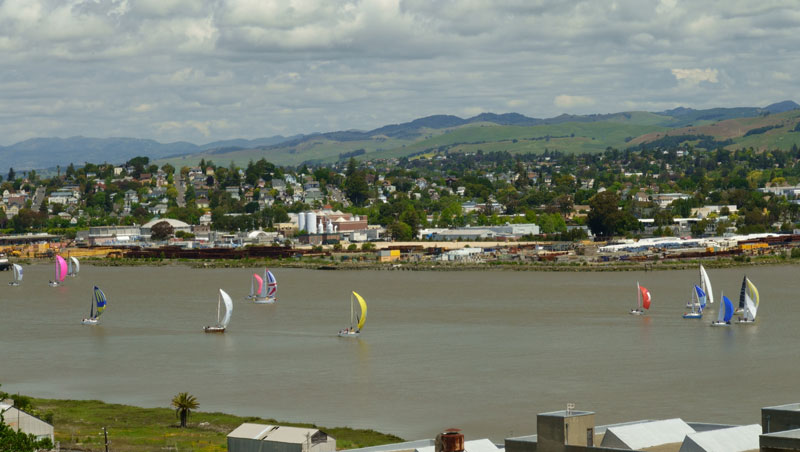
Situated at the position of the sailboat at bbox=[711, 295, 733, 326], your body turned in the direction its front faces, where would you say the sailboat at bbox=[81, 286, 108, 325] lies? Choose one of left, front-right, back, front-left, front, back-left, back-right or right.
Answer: back

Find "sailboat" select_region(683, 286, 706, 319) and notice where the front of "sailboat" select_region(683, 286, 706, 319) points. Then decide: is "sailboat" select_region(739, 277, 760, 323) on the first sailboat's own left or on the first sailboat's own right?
on the first sailboat's own right

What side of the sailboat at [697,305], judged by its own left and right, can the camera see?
right

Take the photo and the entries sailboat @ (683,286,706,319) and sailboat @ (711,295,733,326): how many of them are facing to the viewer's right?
2

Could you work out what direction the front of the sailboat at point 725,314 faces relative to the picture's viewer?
facing to the right of the viewer

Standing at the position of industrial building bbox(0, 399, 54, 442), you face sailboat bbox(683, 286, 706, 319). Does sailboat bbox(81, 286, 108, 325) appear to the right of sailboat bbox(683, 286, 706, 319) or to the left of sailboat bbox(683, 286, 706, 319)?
left

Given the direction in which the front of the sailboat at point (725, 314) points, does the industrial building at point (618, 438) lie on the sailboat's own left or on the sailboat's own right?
on the sailboat's own right

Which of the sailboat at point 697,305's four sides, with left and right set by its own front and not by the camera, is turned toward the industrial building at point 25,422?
right

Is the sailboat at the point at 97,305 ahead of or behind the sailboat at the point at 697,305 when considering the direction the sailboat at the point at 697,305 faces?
behind

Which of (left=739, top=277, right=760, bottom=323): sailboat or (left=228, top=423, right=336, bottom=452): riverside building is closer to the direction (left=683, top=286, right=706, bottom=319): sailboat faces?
the sailboat
